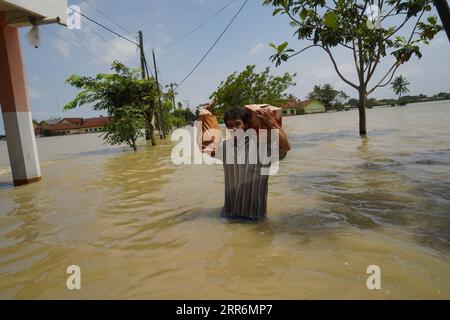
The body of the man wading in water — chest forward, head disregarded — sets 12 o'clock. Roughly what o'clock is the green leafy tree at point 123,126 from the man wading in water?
The green leafy tree is roughly at 5 o'clock from the man wading in water.

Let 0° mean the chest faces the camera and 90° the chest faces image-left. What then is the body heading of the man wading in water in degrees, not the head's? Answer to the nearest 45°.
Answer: approximately 0°

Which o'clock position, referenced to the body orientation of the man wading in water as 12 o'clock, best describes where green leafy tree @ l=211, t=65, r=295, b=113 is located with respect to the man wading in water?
The green leafy tree is roughly at 6 o'clock from the man wading in water.

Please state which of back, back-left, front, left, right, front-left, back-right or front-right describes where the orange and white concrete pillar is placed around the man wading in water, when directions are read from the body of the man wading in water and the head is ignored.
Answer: back-right

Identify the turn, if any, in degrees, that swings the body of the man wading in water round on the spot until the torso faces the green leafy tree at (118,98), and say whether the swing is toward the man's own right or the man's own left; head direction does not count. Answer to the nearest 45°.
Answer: approximately 135° to the man's own right
